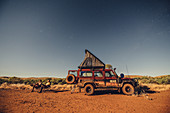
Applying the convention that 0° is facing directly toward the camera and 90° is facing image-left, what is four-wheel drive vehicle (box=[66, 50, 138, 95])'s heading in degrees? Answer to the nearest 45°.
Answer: approximately 270°
